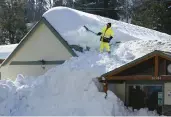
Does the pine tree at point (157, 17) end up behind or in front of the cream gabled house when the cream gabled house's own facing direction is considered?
behind

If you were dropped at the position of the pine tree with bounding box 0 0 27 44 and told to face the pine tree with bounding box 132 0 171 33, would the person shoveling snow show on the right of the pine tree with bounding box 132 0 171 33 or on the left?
right

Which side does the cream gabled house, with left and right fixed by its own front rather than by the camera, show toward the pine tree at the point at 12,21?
back

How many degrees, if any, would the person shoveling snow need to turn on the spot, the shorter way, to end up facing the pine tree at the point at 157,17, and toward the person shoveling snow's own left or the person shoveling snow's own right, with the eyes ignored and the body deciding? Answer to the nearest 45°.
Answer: approximately 135° to the person shoveling snow's own right
